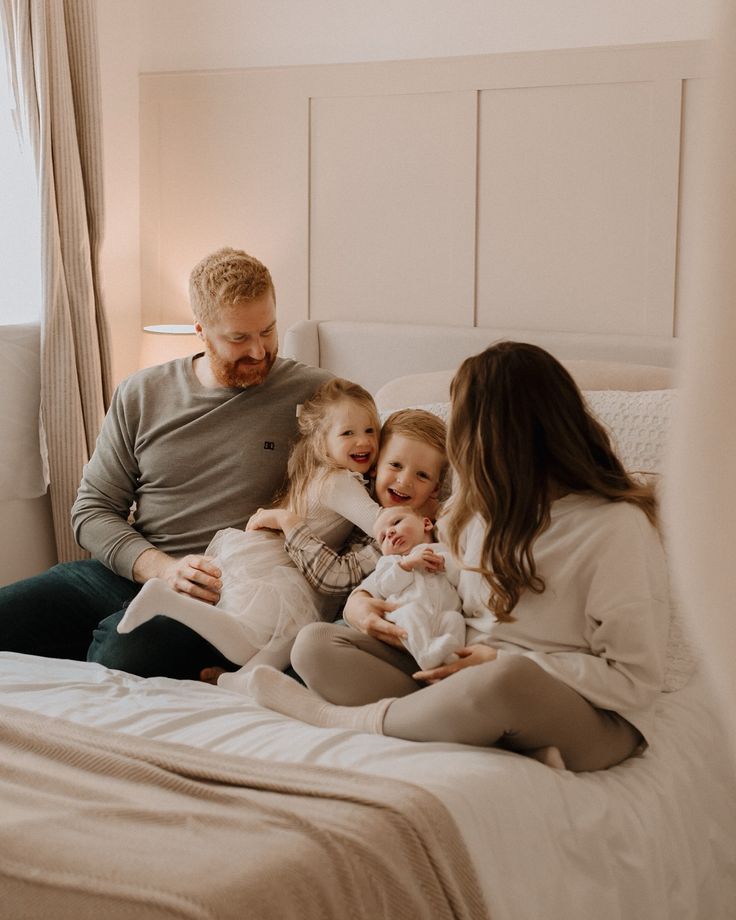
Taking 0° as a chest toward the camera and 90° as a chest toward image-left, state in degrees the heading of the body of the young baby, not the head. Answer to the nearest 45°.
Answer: approximately 0°

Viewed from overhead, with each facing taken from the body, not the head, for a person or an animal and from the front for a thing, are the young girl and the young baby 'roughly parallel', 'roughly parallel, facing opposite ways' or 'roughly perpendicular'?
roughly perpendicular

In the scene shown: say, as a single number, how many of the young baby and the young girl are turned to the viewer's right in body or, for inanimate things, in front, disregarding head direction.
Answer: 1

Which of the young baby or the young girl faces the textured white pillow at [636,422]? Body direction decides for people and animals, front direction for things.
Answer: the young girl

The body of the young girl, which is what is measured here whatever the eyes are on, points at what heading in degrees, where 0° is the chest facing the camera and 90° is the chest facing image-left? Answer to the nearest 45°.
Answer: approximately 270°

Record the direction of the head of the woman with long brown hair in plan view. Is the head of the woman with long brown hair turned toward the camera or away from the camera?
away from the camera
